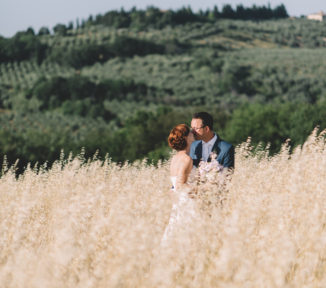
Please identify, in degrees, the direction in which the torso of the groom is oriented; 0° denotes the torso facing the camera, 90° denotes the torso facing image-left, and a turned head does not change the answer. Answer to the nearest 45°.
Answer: approximately 45°
